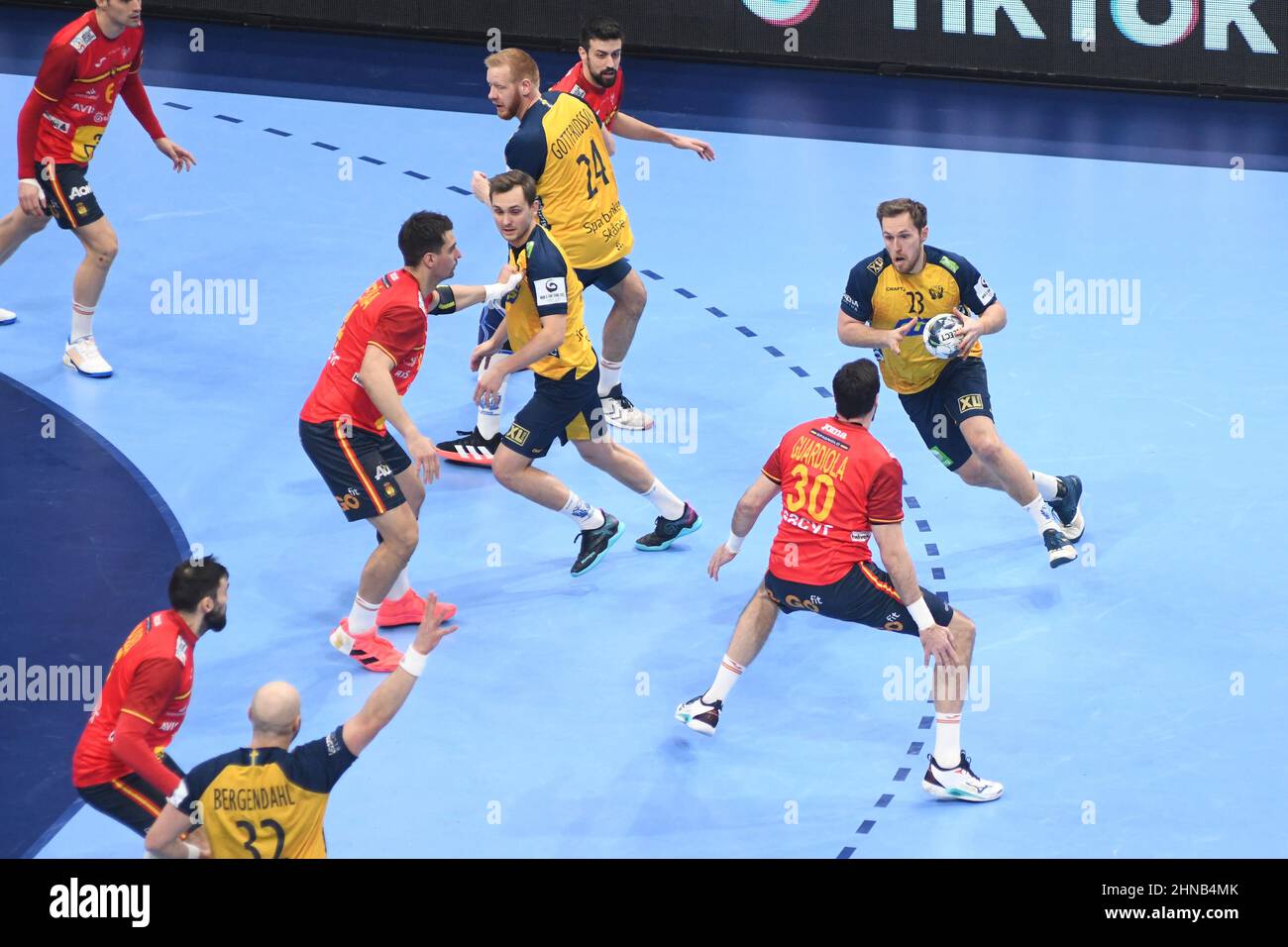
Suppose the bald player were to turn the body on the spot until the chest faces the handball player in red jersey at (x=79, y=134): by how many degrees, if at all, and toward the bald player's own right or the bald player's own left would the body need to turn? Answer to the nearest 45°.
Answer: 0° — they already face them

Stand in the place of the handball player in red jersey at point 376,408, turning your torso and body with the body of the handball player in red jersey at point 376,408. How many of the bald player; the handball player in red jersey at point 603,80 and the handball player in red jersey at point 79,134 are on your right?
1

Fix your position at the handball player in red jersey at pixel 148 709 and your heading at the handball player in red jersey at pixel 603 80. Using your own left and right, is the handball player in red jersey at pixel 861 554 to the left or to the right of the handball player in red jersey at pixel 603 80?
right

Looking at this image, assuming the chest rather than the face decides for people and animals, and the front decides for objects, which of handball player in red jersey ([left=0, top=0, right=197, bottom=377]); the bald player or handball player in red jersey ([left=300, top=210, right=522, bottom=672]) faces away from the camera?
the bald player

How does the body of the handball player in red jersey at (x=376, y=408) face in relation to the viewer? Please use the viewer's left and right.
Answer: facing to the right of the viewer

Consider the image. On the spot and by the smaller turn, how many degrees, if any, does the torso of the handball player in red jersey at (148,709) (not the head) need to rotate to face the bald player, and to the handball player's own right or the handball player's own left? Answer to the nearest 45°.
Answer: approximately 45° to the handball player's own right

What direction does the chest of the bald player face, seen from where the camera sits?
away from the camera

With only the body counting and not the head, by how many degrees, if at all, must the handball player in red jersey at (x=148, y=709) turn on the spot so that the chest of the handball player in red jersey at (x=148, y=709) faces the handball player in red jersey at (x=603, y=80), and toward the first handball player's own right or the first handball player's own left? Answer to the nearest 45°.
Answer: approximately 45° to the first handball player's own left

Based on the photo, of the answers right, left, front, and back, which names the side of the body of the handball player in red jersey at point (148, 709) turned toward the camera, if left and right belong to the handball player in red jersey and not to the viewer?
right

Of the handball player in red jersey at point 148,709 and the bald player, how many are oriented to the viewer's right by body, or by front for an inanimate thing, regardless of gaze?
1

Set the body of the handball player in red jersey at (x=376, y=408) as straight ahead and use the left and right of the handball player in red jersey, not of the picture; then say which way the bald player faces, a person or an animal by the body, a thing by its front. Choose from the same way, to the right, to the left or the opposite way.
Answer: to the left

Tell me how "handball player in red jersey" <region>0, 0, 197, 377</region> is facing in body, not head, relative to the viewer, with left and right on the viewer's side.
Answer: facing the viewer and to the right of the viewer

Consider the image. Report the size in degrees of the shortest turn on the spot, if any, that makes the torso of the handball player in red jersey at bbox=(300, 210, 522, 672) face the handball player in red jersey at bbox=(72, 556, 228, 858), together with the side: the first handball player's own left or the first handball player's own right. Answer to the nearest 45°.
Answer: approximately 135° to the first handball player's own right

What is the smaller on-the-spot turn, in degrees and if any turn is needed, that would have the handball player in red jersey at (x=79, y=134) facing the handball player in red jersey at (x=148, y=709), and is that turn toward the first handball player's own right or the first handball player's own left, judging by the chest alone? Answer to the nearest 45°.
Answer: approximately 45° to the first handball player's own right

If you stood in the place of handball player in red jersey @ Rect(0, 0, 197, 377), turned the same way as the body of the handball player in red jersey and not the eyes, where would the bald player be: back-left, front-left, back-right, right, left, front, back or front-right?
front-right
